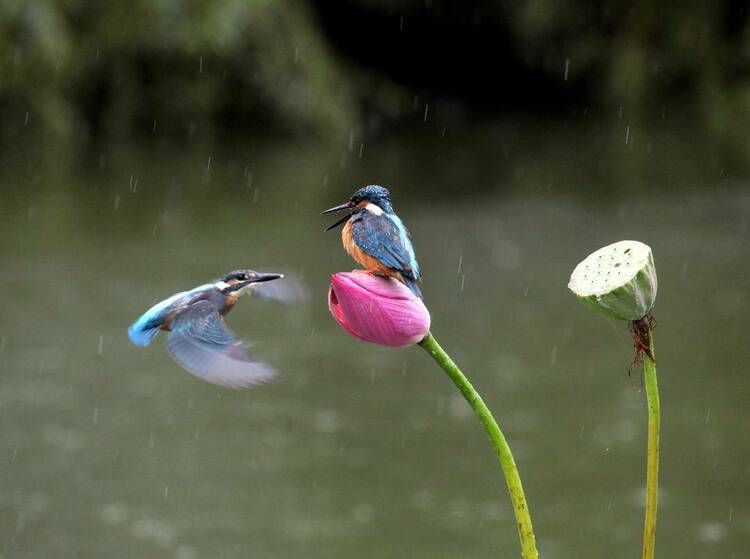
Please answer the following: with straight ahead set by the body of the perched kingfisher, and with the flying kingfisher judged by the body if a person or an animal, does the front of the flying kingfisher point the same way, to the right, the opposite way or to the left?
the opposite way

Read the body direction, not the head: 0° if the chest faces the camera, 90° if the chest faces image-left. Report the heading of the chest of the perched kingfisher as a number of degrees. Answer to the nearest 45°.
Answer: approximately 90°

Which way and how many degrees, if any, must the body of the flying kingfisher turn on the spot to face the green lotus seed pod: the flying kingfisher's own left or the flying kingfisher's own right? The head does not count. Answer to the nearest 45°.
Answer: approximately 45° to the flying kingfisher's own right

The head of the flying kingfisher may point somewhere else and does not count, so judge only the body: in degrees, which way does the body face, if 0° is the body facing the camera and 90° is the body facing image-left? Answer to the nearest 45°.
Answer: approximately 270°

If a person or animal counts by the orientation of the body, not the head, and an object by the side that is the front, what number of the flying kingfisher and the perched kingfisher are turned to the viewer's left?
1
